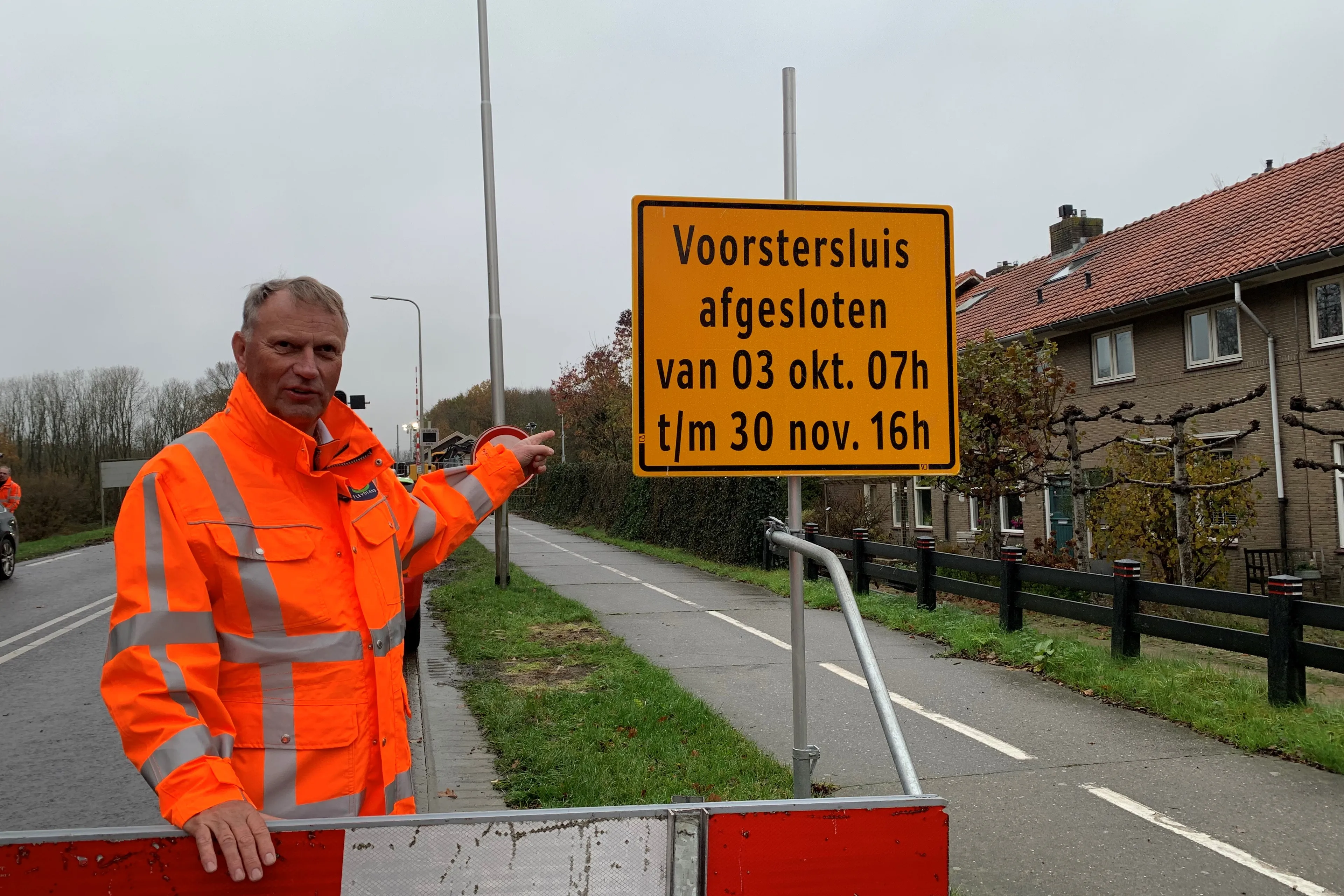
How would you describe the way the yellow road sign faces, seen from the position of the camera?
facing the viewer

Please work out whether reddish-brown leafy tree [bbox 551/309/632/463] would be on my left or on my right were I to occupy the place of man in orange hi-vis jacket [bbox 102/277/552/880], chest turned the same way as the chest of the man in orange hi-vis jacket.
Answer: on my left

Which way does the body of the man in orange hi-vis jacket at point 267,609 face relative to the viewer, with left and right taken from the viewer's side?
facing the viewer and to the right of the viewer

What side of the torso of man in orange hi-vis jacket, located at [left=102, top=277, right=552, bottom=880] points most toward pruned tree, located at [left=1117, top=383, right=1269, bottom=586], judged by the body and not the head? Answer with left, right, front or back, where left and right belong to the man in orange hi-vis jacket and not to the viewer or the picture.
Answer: left

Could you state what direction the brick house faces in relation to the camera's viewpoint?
facing the viewer and to the left of the viewer

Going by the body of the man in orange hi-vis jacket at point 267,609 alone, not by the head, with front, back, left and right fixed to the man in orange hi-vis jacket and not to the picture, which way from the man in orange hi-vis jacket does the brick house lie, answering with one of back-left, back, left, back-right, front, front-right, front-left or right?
left

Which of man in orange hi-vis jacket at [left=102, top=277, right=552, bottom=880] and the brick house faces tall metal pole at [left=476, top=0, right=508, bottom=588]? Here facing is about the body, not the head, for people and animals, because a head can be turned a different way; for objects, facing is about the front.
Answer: the brick house

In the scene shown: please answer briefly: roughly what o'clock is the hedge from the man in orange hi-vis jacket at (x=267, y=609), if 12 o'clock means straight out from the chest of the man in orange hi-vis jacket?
The hedge is roughly at 8 o'clock from the man in orange hi-vis jacket.

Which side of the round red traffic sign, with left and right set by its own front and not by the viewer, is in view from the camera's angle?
front

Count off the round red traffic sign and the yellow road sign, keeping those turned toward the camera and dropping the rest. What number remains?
2

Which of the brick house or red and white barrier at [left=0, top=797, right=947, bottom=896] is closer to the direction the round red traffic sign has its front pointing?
the red and white barrier

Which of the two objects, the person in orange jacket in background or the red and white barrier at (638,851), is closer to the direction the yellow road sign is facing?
the red and white barrier

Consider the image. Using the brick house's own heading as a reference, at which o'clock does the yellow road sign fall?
The yellow road sign is roughly at 11 o'clock from the brick house.
